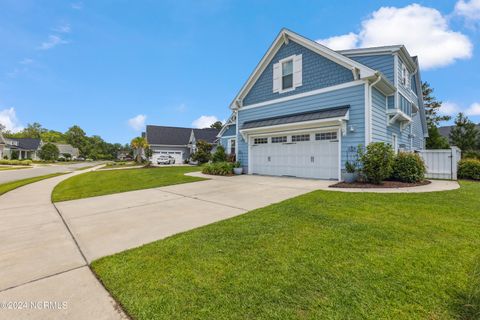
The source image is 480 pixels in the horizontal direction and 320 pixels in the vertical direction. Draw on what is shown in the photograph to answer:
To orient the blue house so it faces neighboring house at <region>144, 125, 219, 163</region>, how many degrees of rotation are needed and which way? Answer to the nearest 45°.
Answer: approximately 90° to its right

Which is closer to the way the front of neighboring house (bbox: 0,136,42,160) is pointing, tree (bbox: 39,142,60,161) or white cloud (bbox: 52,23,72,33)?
the tree

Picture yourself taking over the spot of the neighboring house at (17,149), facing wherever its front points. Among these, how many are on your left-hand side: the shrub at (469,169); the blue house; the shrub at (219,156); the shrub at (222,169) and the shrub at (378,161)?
0

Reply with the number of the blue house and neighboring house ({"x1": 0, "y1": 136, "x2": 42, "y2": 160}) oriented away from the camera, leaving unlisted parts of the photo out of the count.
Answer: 0

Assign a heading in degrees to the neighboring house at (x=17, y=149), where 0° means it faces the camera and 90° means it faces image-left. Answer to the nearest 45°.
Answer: approximately 315°

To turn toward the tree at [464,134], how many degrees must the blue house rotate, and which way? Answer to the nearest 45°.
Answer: approximately 180°

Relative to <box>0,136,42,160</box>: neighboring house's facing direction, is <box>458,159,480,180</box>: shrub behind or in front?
in front

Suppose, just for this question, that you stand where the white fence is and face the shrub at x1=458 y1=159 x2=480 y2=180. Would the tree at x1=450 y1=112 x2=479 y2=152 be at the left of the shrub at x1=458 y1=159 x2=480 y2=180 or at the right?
left

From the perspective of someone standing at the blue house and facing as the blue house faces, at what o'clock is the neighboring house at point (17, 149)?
The neighboring house is roughly at 2 o'clock from the blue house.

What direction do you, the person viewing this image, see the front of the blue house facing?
facing the viewer and to the left of the viewer

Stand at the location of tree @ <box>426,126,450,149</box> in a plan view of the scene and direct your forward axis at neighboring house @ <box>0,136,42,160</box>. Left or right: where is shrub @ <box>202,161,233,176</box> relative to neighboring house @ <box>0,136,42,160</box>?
left

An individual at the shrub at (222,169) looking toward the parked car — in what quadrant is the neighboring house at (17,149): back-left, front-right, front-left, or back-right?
front-left

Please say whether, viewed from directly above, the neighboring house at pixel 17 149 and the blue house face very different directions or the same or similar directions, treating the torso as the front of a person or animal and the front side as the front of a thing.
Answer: very different directions

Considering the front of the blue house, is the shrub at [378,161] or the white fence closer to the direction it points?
the shrub

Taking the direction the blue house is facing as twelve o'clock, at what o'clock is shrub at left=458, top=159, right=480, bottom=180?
The shrub is roughly at 7 o'clock from the blue house.

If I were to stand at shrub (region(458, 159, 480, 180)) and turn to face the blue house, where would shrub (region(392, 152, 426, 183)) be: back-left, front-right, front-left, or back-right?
front-left

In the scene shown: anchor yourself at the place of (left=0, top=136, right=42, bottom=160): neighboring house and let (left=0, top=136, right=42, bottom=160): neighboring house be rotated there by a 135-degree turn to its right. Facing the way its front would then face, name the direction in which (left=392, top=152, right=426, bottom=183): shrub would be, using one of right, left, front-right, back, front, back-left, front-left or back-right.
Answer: left
